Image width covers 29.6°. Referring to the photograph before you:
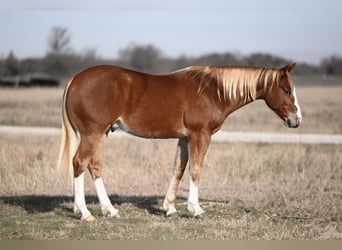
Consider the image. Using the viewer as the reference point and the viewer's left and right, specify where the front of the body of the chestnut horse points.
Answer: facing to the right of the viewer
